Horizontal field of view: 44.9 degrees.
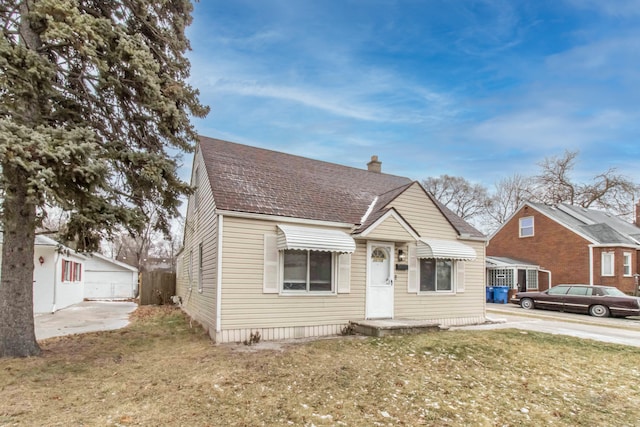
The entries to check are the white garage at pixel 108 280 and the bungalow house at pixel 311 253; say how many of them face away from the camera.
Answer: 0

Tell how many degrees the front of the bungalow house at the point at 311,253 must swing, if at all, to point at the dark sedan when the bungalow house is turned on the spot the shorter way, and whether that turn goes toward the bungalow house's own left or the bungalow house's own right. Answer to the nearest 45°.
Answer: approximately 90° to the bungalow house's own left

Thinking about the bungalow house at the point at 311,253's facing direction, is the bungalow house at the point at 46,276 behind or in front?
behind

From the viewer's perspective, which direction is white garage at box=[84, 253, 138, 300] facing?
toward the camera

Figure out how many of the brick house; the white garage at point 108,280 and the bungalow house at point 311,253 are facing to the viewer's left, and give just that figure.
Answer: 0

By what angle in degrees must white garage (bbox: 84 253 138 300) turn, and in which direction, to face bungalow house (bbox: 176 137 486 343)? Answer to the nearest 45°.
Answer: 0° — it already faces it

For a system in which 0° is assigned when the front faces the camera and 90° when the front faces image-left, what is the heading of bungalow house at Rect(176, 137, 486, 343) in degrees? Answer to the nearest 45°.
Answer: approximately 315°

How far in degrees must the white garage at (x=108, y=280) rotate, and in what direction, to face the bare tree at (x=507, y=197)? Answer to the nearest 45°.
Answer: approximately 90° to its left

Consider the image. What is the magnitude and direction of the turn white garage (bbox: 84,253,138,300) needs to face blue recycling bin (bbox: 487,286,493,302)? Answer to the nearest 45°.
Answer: approximately 45° to its left

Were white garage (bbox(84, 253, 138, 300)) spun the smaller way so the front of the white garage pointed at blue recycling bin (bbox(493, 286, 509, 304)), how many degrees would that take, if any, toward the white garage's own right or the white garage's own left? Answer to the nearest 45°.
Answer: approximately 45° to the white garage's own left

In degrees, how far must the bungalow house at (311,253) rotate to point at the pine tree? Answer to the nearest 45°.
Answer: approximately 90° to its right

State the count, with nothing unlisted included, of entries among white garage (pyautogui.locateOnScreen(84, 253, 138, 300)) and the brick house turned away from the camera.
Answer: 0
